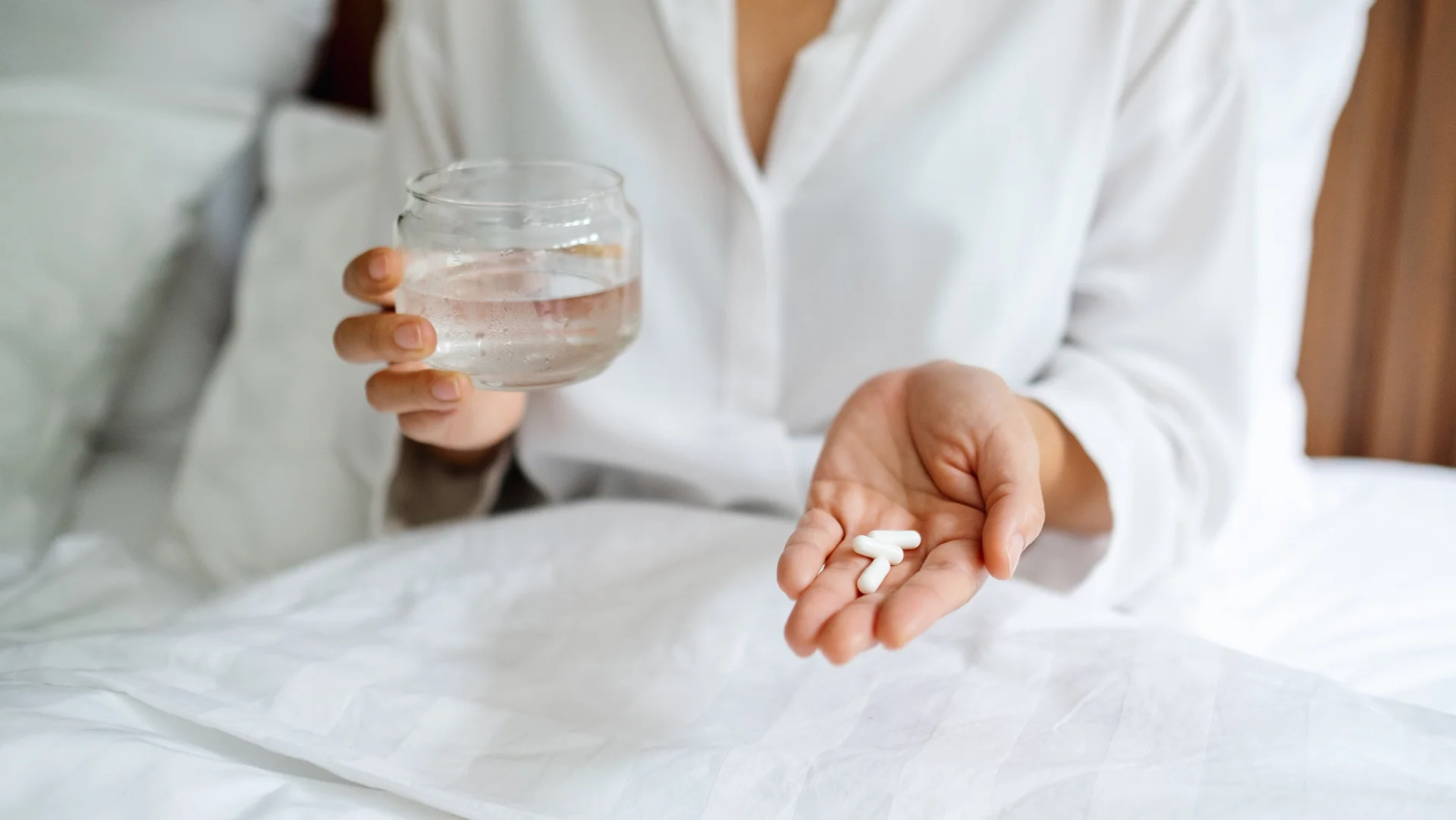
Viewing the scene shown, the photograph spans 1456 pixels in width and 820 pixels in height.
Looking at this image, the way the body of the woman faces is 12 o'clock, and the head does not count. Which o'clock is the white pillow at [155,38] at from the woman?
The white pillow is roughly at 4 o'clock from the woman.

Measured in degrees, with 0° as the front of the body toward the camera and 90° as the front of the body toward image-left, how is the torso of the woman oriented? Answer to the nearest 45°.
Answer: approximately 0°

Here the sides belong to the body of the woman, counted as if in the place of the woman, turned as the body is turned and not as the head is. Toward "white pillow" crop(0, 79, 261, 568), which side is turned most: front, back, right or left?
right
